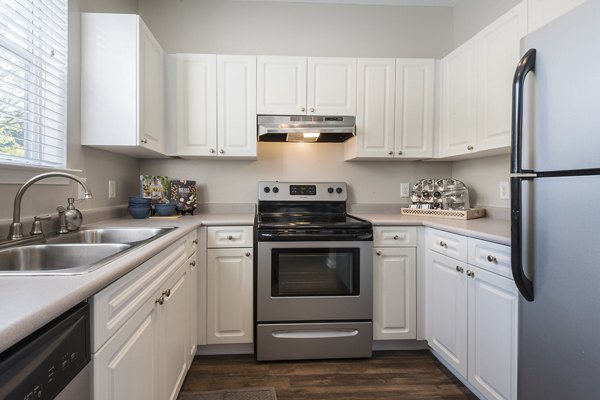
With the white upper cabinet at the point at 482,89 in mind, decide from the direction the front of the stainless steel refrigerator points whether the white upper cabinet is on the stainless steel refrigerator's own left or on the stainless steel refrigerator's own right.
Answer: on the stainless steel refrigerator's own right

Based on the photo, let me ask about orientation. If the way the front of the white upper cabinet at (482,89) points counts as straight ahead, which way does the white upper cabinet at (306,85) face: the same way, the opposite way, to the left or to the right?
to the left

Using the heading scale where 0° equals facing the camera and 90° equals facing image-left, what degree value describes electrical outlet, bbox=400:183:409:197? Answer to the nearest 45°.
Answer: approximately 0°

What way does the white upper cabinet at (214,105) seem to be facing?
toward the camera

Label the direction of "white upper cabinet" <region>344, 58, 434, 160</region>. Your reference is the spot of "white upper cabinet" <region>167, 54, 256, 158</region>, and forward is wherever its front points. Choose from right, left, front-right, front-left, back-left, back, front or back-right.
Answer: left

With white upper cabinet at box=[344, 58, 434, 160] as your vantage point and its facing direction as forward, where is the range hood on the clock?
The range hood is roughly at 2 o'clock from the white upper cabinet.

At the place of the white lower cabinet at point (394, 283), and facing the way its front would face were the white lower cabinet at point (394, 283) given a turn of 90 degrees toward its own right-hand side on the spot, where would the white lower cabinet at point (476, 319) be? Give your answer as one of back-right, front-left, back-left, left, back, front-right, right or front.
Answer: back-left

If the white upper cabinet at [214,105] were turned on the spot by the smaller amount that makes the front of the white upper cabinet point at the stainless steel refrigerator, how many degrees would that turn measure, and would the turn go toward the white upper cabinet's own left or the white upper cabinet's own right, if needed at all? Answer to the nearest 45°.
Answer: approximately 45° to the white upper cabinet's own left

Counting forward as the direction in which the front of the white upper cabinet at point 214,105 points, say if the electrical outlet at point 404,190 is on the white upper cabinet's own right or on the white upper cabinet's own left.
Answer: on the white upper cabinet's own left

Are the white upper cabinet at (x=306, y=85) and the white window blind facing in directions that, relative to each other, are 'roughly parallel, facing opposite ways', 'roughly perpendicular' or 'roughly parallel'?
roughly perpendicular

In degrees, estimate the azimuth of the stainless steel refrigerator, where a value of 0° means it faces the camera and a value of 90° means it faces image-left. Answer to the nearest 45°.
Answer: approximately 45°

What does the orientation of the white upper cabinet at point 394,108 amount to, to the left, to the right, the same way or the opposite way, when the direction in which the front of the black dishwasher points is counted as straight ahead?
to the right

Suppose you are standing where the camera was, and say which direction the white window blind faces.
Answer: facing the viewer and to the right of the viewer

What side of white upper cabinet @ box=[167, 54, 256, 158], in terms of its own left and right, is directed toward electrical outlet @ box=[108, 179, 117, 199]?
right
